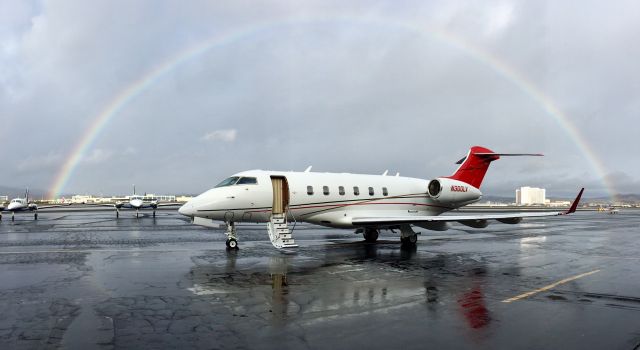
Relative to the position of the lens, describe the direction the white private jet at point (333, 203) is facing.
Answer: facing the viewer and to the left of the viewer
